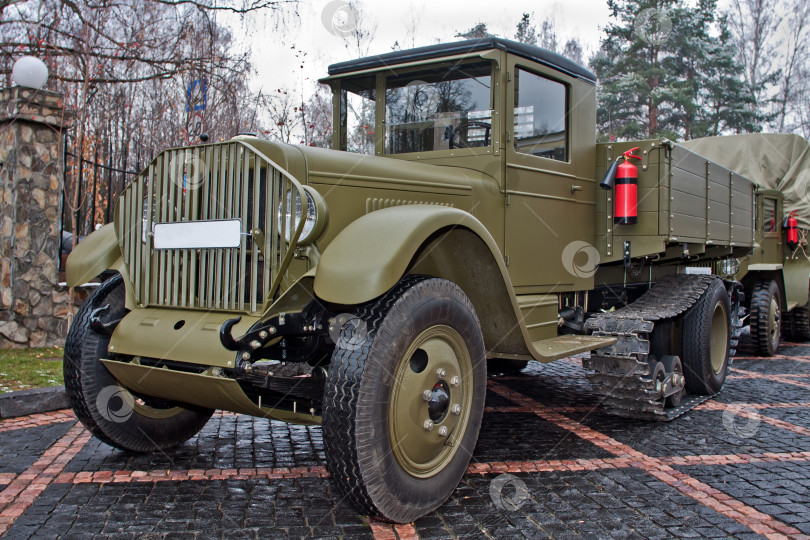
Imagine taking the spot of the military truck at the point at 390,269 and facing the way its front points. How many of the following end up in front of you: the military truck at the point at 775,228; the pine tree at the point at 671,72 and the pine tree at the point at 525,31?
0

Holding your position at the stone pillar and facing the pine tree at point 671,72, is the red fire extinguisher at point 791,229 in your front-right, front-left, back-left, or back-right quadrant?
front-right

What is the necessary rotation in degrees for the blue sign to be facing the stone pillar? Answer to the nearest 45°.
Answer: approximately 45° to its right

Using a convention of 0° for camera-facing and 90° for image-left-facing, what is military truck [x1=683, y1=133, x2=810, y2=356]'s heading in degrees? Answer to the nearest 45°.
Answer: approximately 45°

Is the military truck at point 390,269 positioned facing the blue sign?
no

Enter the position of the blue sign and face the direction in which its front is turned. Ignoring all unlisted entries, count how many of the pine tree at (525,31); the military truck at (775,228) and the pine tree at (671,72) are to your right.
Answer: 0

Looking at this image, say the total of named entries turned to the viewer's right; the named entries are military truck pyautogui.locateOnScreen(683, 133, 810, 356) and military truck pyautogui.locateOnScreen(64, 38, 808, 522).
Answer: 0

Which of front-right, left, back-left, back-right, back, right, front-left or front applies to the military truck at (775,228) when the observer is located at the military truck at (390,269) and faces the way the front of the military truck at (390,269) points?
back

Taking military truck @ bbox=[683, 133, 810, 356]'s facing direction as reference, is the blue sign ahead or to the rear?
ahead

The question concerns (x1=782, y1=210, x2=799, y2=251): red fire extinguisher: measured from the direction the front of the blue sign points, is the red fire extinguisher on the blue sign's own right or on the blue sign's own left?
on the blue sign's own left

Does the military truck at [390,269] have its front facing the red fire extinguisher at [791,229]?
no

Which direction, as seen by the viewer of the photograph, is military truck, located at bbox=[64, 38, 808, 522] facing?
facing the viewer and to the left of the viewer

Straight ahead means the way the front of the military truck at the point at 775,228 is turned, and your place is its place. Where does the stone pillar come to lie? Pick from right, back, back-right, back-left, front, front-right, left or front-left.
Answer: front

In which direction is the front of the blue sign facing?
toward the camera

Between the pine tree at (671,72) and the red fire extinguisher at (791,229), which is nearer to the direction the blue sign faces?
the red fire extinguisher

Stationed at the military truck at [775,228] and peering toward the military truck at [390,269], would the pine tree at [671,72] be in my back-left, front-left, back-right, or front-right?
back-right
